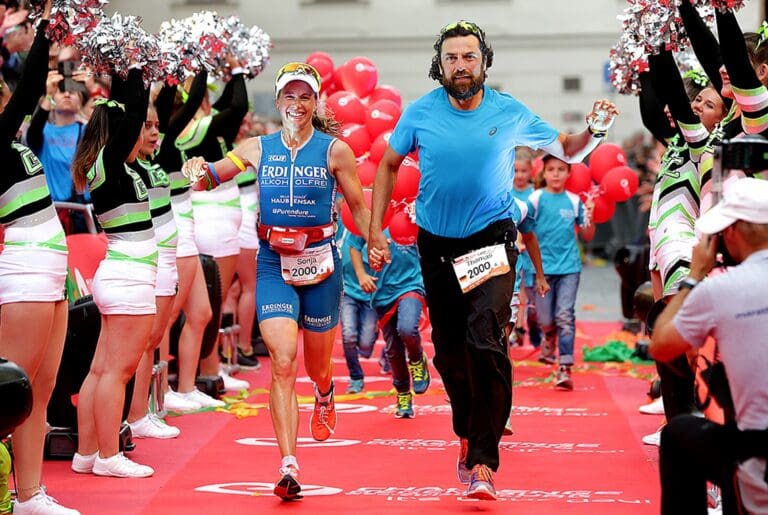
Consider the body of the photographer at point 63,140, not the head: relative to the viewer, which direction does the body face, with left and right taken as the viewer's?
facing the viewer

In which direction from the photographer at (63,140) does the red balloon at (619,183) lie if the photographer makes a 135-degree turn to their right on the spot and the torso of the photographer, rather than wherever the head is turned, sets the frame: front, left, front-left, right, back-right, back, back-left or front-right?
back-right

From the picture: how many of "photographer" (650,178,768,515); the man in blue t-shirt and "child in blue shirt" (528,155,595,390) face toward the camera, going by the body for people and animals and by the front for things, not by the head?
2

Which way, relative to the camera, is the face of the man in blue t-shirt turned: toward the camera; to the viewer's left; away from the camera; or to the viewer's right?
toward the camera

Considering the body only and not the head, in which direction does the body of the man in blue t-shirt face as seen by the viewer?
toward the camera

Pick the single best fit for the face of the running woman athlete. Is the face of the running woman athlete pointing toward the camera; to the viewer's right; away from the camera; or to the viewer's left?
toward the camera

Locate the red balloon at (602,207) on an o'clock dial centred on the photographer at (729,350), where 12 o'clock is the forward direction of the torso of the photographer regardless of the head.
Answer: The red balloon is roughly at 1 o'clock from the photographer.

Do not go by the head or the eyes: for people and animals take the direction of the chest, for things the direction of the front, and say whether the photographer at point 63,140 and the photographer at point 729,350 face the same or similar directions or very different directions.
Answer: very different directions

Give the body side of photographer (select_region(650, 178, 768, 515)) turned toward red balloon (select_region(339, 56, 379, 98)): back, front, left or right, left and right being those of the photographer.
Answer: front

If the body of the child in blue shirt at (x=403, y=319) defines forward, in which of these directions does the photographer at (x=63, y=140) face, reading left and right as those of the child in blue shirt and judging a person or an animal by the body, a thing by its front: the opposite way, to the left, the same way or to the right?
the same way

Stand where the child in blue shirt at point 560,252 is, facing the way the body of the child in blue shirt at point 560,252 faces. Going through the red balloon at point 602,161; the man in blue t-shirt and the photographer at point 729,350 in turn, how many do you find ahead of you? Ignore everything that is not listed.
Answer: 2

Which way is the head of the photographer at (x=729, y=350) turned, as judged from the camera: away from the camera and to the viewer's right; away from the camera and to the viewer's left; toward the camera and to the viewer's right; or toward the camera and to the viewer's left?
away from the camera and to the viewer's left

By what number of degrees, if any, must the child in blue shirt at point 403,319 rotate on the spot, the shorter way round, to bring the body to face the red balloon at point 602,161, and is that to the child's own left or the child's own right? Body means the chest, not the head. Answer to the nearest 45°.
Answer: approximately 135° to the child's own left

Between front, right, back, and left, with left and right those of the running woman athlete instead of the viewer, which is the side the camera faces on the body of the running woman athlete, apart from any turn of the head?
front

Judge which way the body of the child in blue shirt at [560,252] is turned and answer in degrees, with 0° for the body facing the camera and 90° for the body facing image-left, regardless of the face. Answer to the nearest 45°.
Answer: approximately 0°

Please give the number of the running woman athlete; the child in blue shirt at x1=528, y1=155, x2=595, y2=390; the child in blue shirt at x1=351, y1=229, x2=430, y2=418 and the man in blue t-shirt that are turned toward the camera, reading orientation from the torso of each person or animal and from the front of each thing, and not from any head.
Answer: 4

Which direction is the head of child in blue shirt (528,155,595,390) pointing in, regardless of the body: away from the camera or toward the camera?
toward the camera

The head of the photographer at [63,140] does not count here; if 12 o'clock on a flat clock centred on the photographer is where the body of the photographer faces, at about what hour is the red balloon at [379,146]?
The red balloon is roughly at 10 o'clock from the photographer.

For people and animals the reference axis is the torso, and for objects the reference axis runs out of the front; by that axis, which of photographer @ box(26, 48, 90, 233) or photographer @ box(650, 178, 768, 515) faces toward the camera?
photographer @ box(26, 48, 90, 233)

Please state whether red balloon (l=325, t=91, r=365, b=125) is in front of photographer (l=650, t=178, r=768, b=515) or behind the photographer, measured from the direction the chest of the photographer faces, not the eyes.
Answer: in front
